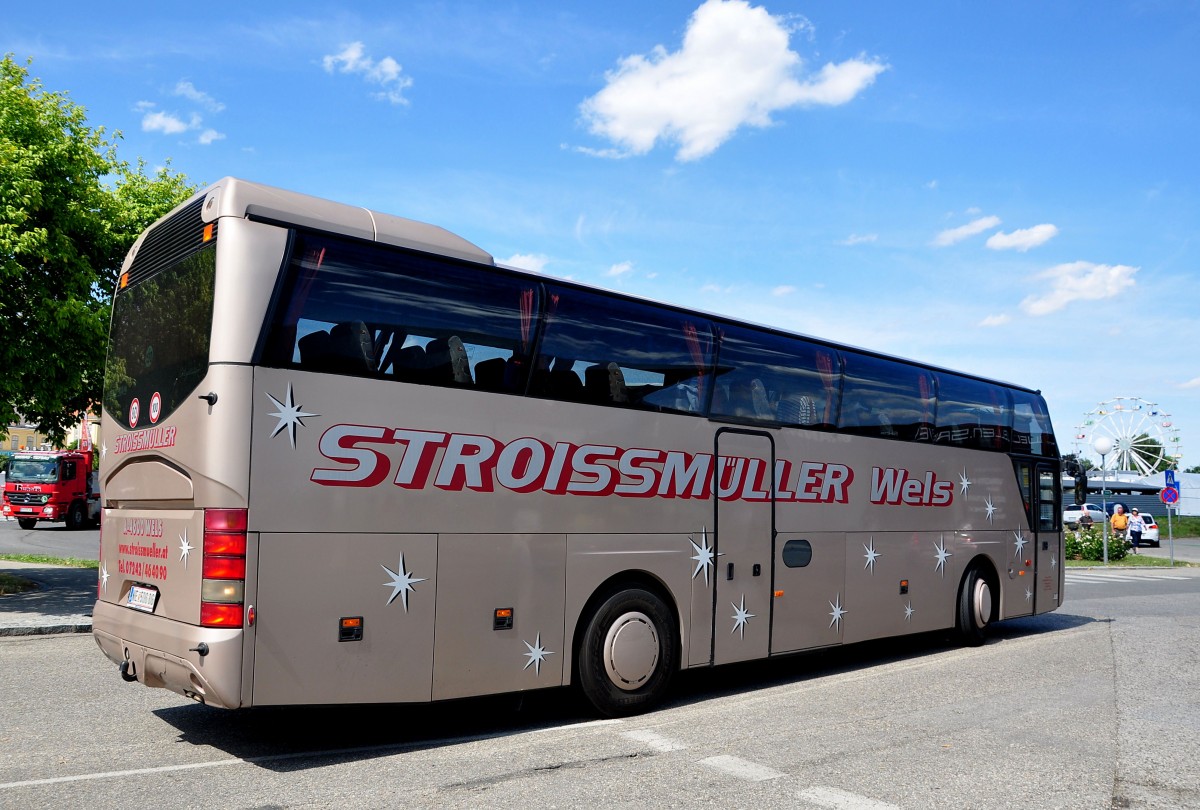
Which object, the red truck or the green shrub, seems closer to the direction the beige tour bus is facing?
the green shrub

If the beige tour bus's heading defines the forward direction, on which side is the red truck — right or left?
on its left

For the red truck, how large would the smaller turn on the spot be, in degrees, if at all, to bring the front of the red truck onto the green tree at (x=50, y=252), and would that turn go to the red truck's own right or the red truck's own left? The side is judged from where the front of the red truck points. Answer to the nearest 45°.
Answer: approximately 45° to the red truck's own left

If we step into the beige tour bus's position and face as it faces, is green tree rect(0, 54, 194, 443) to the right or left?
on its left

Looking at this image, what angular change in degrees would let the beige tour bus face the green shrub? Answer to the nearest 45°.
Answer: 0° — it already faces it

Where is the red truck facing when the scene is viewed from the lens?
facing the viewer and to the left of the viewer

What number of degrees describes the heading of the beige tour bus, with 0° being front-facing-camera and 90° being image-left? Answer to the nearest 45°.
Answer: approximately 225°

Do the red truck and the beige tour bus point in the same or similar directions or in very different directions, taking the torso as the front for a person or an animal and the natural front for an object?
very different directions

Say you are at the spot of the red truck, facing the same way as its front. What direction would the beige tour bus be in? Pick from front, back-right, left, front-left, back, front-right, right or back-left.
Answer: front-left

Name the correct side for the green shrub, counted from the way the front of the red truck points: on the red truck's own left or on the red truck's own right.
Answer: on the red truck's own left
